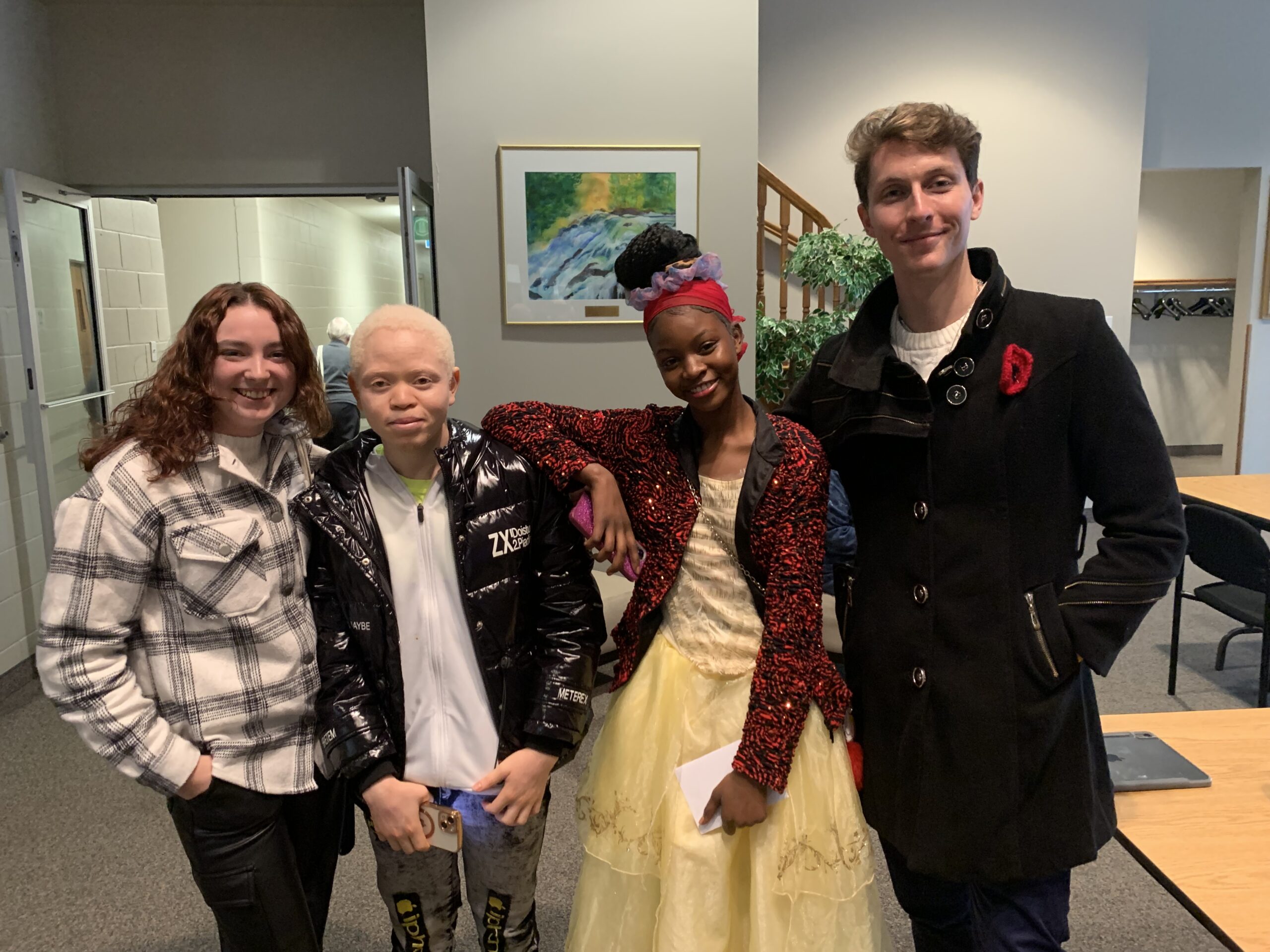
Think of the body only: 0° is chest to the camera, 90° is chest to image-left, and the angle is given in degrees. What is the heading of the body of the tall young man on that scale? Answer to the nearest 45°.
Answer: approximately 45°

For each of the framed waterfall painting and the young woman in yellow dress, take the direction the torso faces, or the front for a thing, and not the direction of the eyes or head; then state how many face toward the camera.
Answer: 2

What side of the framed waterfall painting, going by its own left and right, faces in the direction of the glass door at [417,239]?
right

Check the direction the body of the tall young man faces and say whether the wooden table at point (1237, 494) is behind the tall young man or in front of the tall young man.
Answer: behind

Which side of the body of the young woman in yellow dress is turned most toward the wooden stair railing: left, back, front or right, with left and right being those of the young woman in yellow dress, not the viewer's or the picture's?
back

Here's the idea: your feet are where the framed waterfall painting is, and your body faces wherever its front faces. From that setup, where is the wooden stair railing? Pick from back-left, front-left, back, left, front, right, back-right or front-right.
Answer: back-left

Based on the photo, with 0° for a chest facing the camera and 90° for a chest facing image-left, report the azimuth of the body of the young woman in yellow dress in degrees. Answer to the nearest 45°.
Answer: approximately 0°
